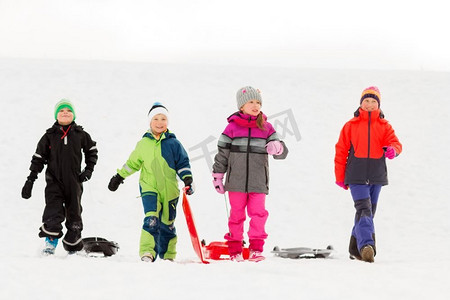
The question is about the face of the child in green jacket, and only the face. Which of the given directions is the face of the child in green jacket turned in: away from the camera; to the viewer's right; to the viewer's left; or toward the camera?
toward the camera

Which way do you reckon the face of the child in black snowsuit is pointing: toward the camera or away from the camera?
toward the camera

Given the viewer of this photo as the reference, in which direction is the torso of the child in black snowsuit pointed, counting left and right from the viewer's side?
facing the viewer

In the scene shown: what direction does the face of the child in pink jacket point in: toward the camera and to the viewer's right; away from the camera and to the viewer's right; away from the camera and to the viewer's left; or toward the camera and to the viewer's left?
toward the camera and to the viewer's right

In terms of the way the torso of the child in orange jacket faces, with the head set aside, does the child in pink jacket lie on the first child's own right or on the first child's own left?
on the first child's own right

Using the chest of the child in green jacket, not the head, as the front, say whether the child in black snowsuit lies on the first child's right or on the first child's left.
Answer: on the first child's right

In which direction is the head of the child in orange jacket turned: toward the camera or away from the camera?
toward the camera

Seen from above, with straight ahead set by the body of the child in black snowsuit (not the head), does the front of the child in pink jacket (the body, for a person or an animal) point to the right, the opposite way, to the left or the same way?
the same way

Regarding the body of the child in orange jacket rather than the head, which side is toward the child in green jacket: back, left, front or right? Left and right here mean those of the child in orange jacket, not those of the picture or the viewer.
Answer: right

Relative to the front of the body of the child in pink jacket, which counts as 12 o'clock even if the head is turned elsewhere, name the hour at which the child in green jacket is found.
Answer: The child in green jacket is roughly at 3 o'clock from the child in pink jacket.

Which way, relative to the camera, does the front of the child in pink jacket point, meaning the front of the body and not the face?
toward the camera

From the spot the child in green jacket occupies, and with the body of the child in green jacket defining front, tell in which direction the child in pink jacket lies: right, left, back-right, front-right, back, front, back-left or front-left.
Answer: left

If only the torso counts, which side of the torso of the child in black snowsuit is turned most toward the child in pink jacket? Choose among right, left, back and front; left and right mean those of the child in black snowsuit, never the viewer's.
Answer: left

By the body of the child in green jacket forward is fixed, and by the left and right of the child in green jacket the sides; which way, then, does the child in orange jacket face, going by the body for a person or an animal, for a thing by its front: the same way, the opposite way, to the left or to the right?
the same way

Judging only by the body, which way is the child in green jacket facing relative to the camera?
toward the camera

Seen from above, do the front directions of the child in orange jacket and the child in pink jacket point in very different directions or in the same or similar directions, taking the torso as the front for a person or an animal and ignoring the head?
same or similar directions
